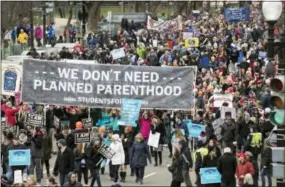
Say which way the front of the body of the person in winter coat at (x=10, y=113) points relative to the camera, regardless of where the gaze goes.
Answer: toward the camera

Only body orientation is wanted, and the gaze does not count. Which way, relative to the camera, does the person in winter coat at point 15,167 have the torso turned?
toward the camera

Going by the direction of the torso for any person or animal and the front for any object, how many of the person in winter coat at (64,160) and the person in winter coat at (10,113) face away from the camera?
0

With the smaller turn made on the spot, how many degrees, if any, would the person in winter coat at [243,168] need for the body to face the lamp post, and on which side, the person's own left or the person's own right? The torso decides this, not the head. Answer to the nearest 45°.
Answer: approximately 45° to the person's own left

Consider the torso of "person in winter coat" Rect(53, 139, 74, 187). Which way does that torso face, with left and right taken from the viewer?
facing the viewer and to the left of the viewer
